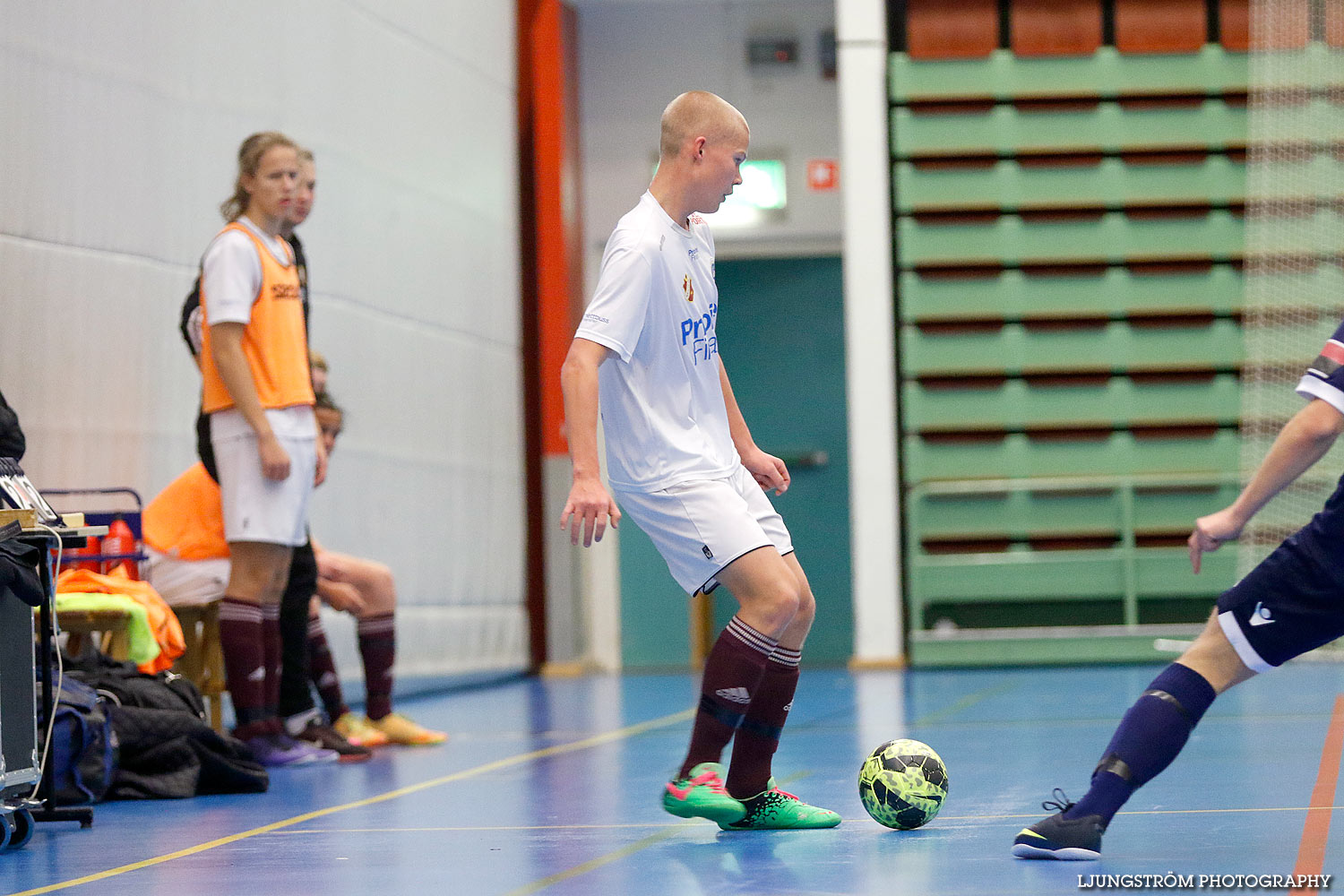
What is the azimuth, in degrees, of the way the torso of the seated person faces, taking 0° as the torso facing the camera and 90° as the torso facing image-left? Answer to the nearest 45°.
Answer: approximately 270°

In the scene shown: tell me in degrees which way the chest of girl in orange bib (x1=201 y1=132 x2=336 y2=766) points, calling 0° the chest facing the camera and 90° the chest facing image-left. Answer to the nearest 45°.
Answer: approximately 315°

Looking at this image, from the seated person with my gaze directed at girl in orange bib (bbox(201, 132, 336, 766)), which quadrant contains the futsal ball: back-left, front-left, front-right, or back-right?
front-left

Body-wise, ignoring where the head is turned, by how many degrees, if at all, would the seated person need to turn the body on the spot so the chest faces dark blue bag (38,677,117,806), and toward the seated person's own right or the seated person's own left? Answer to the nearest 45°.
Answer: approximately 135° to the seated person's own right

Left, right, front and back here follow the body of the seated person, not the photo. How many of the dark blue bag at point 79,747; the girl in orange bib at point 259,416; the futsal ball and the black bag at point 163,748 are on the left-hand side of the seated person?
0

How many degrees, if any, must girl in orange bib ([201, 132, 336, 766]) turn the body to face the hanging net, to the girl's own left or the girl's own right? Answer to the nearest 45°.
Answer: approximately 90° to the girl's own left

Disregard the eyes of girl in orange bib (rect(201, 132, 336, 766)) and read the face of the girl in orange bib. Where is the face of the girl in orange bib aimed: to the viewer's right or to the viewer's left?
to the viewer's right

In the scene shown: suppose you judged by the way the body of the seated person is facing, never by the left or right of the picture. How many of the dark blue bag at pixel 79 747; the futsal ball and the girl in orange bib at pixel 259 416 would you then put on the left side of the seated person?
0

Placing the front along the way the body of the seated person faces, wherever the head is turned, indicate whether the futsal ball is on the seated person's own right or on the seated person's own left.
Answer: on the seated person's own right

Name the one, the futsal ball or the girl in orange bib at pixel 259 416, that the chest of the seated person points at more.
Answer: the futsal ball

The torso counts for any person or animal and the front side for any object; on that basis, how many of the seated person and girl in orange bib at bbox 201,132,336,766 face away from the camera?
0

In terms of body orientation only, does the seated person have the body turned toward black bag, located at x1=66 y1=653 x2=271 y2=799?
no

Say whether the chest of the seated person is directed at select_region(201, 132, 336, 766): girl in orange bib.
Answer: no

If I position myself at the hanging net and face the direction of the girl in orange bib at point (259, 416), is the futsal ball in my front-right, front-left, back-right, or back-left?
front-left
